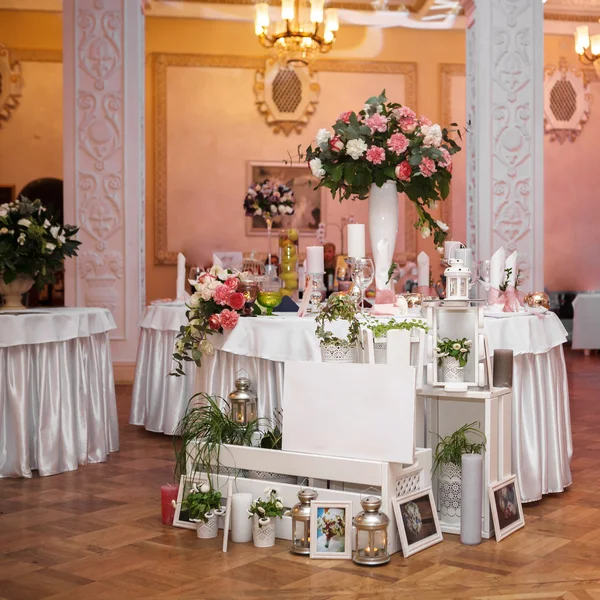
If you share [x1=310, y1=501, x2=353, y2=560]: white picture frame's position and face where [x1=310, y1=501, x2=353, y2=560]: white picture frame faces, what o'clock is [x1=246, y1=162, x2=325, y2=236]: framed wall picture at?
The framed wall picture is roughly at 6 o'clock from the white picture frame.

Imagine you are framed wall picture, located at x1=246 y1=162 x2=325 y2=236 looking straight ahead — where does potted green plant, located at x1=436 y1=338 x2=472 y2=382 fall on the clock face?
The potted green plant is roughly at 12 o'clock from the framed wall picture.

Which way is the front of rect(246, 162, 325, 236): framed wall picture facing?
toward the camera

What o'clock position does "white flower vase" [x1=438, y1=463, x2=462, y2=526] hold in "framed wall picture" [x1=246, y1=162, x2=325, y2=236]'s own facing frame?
The white flower vase is roughly at 12 o'clock from the framed wall picture.

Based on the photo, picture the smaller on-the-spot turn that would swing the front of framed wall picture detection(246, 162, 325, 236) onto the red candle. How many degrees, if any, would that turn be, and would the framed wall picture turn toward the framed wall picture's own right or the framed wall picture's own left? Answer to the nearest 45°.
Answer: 0° — it already faces it

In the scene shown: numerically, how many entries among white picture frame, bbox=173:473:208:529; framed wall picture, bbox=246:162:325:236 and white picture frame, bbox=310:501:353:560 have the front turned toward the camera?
3

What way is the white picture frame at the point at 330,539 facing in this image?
toward the camera

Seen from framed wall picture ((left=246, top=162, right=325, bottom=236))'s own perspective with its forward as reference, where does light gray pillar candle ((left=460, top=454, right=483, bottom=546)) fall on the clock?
The light gray pillar candle is roughly at 12 o'clock from the framed wall picture.

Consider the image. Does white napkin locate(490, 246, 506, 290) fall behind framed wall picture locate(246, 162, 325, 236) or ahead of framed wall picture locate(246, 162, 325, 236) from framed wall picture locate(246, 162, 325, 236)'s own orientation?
ahead

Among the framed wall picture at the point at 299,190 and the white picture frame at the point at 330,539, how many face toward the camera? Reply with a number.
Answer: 2

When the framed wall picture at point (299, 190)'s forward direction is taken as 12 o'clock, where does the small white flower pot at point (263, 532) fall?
The small white flower pot is roughly at 12 o'clock from the framed wall picture.
